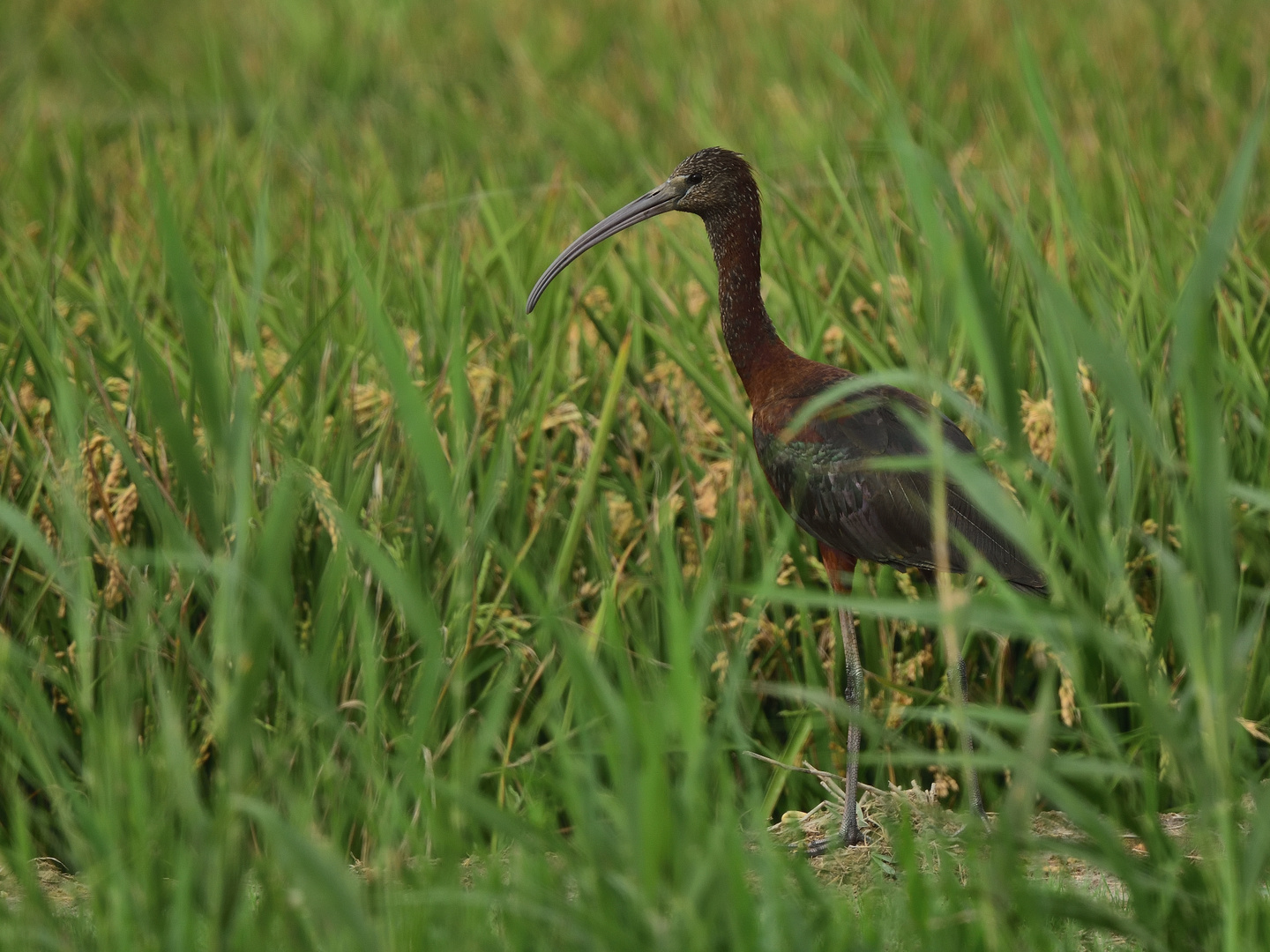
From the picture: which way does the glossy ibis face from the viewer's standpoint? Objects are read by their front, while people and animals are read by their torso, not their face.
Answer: to the viewer's left
